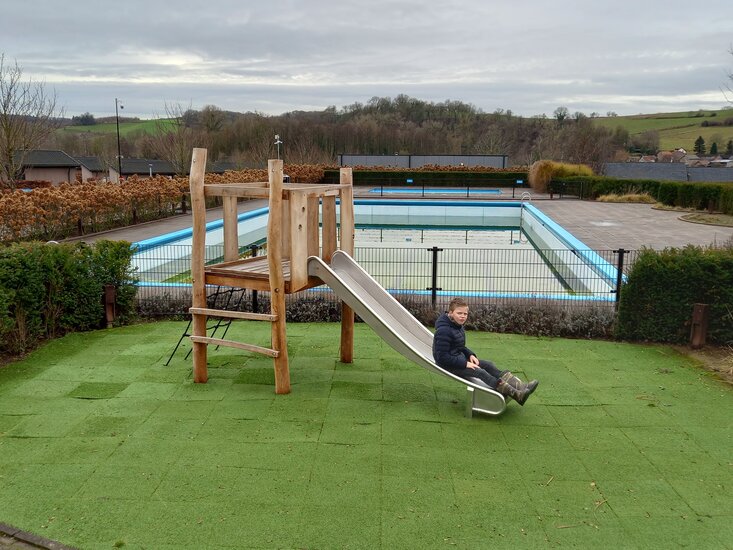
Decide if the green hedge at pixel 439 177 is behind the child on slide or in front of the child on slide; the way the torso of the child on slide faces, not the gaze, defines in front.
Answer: behind

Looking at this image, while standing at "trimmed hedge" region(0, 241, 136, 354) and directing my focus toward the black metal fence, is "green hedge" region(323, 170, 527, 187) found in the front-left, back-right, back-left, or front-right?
front-left

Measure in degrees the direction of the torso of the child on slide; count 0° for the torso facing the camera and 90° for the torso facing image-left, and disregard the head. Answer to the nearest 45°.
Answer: approximately 315°

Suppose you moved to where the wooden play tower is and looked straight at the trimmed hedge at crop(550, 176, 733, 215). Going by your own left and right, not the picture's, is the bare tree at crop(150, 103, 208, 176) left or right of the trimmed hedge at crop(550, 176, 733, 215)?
left

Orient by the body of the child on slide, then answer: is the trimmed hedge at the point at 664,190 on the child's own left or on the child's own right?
on the child's own left

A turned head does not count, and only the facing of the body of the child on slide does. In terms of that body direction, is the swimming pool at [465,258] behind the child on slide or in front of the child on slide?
behind

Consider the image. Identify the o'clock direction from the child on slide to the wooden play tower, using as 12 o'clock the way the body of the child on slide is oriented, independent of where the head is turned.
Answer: The wooden play tower is roughly at 5 o'clock from the child on slide.

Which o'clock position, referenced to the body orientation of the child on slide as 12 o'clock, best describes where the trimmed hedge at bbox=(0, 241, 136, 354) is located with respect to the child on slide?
The trimmed hedge is roughly at 5 o'clock from the child on slide.

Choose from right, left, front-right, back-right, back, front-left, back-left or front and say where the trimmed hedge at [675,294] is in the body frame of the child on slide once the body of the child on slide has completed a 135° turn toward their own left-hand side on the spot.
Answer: front-right

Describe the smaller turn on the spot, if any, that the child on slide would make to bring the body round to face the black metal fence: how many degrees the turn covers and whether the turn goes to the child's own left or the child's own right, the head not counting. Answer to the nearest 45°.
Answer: approximately 135° to the child's own left
